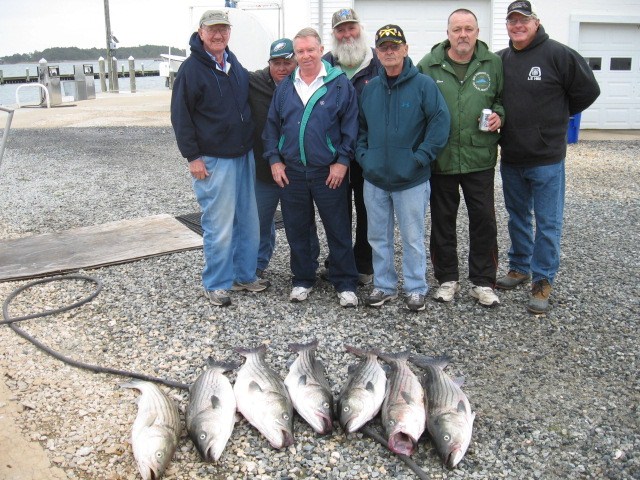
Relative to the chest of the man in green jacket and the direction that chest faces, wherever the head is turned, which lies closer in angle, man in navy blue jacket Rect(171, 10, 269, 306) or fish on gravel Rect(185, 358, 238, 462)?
the fish on gravel

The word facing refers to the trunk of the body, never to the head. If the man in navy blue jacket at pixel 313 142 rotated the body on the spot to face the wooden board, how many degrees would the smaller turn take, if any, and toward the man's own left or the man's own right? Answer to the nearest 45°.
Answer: approximately 135° to the man's own right

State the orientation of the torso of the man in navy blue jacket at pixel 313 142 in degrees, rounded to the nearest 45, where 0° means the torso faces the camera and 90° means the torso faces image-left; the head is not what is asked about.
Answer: approximately 0°

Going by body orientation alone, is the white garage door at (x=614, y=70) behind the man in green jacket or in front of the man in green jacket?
behind
